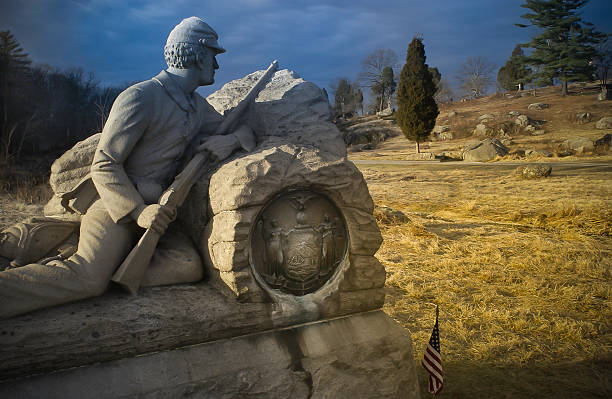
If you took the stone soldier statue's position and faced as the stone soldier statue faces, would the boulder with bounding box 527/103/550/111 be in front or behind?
in front

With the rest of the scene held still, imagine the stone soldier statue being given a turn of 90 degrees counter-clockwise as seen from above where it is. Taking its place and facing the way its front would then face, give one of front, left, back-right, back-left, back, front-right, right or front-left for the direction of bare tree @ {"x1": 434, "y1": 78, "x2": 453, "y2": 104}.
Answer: front-right

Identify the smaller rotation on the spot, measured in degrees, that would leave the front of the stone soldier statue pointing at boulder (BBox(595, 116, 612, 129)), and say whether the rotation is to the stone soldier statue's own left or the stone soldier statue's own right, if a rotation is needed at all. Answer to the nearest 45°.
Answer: approximately 45° to the stone soldier statue's own left

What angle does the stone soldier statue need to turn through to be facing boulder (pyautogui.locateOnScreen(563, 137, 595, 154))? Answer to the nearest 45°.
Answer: approximately 45° to its left

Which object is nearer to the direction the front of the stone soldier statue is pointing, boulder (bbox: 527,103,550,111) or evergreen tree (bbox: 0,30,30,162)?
the boulder

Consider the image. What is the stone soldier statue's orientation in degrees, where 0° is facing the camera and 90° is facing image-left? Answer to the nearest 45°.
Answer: approximately 270°

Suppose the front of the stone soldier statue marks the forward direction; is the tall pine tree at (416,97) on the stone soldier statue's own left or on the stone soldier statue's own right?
on the stone soldier statue's own left

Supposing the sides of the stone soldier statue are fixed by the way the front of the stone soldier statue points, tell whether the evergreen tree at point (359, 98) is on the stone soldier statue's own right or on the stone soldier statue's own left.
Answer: on the stone soldier statue's own left

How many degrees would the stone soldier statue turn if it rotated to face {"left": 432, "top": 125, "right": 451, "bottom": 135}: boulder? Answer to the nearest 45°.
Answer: approximately 45° to its left

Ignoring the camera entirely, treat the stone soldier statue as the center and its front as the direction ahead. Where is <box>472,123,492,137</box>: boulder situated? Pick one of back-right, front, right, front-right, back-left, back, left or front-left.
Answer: front-left

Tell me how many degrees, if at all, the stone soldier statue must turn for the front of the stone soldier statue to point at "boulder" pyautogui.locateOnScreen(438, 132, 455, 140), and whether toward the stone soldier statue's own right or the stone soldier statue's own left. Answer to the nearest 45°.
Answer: approximately 45° to the stone soldier statue's own left

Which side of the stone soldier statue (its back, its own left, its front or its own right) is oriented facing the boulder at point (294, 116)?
front
